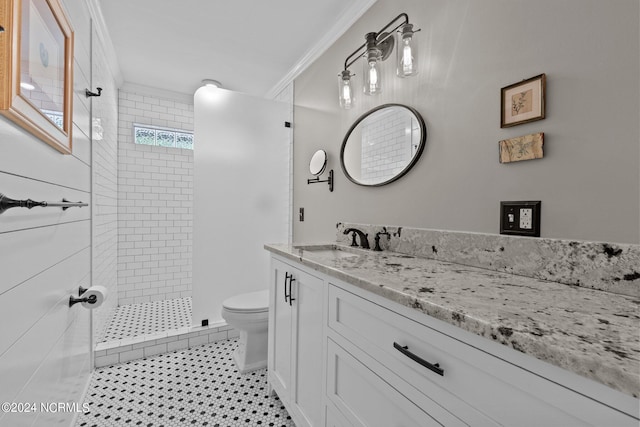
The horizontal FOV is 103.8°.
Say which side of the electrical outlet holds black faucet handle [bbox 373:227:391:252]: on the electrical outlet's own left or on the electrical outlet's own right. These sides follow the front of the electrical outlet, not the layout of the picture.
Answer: on the electrical outlet's own right

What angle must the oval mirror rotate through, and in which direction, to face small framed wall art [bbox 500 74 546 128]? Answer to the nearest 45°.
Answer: approximately 90° to its left

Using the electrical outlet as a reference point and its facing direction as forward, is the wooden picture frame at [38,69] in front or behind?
in front

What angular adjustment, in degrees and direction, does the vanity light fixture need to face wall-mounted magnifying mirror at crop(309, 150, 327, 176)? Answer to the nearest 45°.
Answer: approximately 90° to its right

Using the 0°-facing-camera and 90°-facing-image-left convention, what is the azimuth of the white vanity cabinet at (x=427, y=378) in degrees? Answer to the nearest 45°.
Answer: approximately 45°

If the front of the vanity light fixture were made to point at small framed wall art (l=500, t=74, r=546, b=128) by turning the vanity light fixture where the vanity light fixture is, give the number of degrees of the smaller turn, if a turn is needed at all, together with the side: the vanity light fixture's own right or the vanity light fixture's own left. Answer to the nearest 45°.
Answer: approximately 90° to the vanity light fixture's own left

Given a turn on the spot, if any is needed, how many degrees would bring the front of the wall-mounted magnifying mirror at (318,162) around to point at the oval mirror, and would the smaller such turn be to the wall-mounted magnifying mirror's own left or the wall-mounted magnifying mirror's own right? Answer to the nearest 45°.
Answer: approximately 90° to the wall-mounted magnifying mirror's own left

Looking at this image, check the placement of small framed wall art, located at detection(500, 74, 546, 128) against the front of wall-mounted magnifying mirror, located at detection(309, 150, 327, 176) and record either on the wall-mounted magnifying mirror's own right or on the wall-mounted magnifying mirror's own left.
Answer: on the wall-mounted magnifying mirror's own left

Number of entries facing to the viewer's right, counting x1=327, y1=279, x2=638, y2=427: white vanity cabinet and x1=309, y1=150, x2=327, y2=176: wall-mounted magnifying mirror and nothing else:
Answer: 0

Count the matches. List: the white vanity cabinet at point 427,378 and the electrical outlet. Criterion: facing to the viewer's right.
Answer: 0

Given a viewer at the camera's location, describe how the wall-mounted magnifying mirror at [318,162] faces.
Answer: facing the viewer and to the left of the viewer
